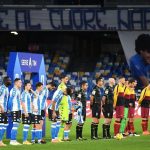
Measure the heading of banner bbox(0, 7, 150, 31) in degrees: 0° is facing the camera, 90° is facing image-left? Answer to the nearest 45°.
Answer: approximately 0°

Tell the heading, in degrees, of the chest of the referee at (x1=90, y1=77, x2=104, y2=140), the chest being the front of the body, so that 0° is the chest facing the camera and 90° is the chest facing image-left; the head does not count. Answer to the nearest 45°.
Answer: approximately 315°

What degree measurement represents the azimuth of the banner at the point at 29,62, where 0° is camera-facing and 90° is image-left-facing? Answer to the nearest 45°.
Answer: approximately 0°

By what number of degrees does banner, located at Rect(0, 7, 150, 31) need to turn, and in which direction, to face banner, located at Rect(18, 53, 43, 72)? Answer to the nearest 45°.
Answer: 0° — it already faces it

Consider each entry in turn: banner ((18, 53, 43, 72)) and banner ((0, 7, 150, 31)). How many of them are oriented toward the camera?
2

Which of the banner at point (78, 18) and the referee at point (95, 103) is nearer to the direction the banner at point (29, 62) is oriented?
the referee

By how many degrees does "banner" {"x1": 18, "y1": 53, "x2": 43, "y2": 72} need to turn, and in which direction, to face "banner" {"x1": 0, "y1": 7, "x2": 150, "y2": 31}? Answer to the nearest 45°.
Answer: approximately 180°

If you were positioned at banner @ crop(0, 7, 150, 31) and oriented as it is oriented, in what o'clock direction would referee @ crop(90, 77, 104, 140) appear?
The referee is roughly at 12 o'clock from the banner.

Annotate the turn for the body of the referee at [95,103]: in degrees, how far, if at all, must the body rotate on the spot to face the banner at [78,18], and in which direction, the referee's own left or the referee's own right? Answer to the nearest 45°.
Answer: approximately 135° to the referee's own left
